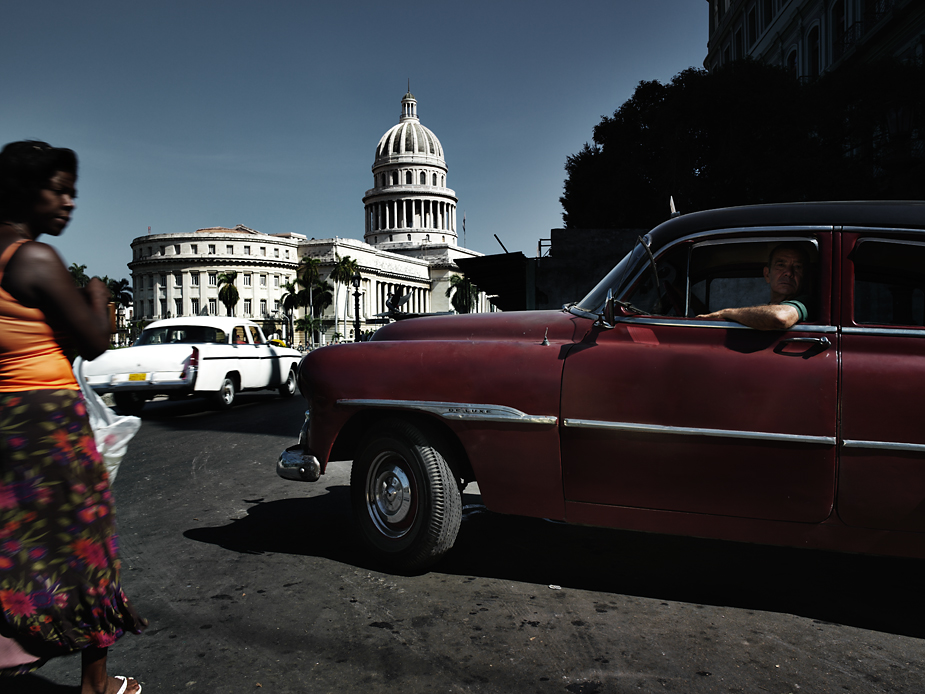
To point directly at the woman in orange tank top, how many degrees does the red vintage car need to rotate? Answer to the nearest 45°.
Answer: approximately 45° to its left

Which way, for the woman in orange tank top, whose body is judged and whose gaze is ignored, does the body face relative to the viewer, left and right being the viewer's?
facing to the right of the viewer

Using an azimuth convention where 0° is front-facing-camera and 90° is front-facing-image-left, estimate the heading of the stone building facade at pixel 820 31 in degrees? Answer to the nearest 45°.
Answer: approximately 45°

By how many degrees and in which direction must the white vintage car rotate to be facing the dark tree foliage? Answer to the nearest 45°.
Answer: approximately 45° to its right

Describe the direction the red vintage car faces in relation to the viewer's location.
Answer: facing to the left of the viewer

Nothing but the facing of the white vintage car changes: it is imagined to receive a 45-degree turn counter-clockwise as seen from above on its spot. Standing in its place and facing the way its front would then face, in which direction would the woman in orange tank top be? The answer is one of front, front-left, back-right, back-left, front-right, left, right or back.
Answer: back

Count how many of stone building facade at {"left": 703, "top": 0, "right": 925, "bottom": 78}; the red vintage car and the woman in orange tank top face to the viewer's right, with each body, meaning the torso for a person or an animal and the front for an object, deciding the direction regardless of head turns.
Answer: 1

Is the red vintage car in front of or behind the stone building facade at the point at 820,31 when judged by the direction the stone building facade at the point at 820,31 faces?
in front

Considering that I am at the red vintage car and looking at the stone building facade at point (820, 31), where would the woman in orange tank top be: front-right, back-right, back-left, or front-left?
back-left

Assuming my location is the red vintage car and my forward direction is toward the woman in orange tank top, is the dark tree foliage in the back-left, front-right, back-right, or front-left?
back-right
